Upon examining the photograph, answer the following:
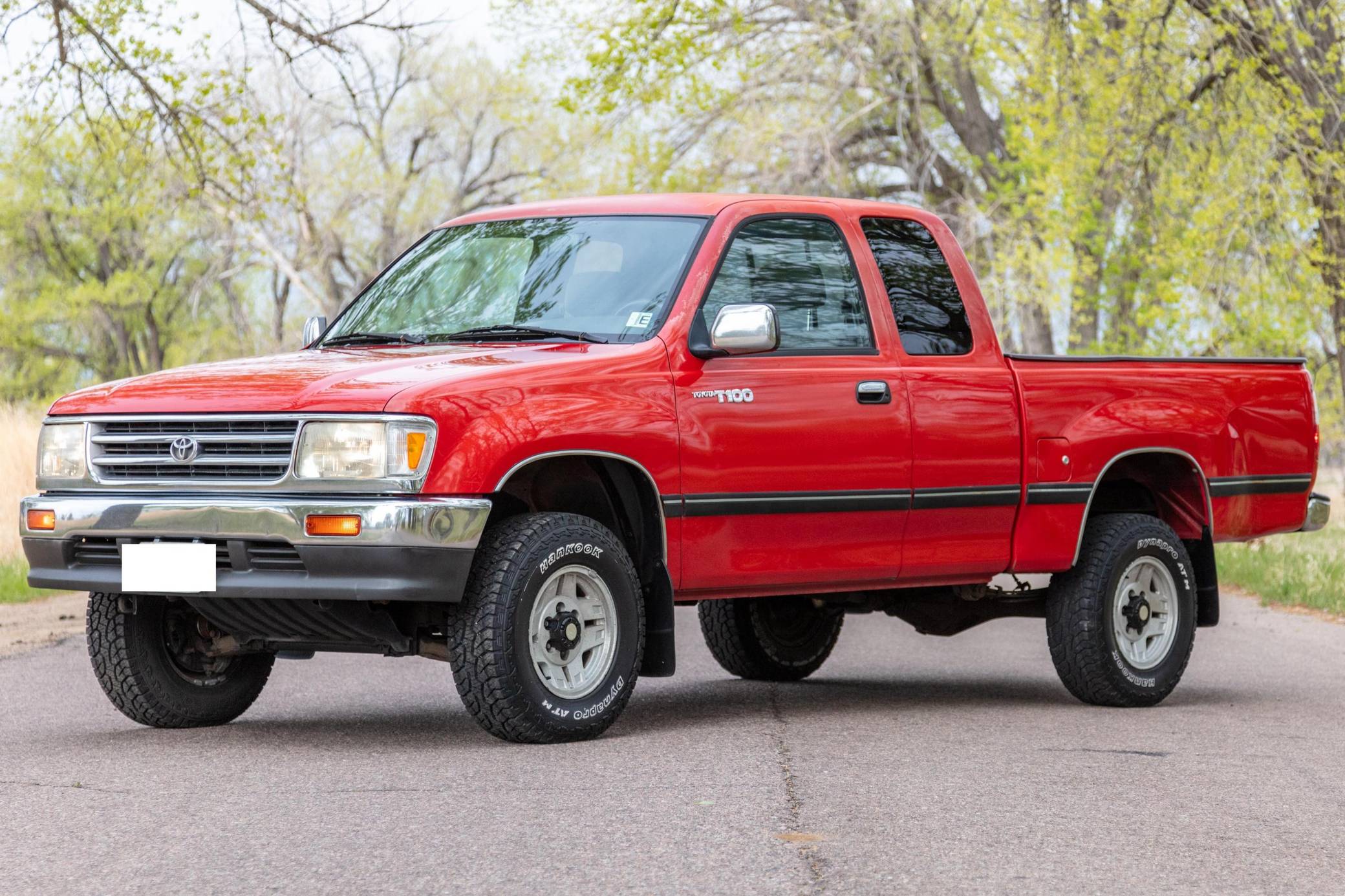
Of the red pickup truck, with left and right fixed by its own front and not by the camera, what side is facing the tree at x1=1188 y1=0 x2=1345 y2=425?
back

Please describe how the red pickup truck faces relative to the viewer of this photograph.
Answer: facing the viewer and to the left of the viewer
